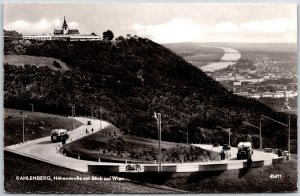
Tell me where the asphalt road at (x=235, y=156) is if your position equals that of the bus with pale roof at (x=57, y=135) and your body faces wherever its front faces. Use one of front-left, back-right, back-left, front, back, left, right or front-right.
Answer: back-left

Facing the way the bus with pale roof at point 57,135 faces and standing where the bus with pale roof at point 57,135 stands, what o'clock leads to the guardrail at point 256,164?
The guardrail is roughly at 8 o'clock from the bus with pale roof.

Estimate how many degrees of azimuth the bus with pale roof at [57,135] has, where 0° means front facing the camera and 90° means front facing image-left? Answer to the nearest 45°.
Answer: approximately 45°

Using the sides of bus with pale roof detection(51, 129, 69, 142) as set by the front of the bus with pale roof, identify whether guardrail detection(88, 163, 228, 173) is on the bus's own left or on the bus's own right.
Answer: on the bus's own left
